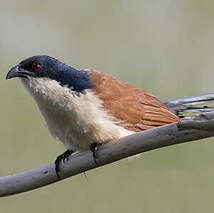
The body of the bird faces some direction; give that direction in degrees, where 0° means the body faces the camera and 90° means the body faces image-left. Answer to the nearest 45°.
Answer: approximately 90°
